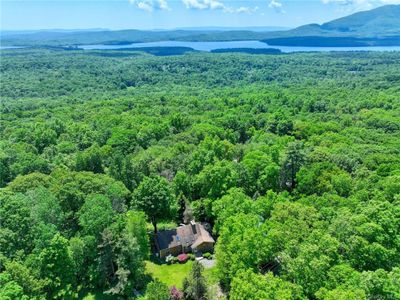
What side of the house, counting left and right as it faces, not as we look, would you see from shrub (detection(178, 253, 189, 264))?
front

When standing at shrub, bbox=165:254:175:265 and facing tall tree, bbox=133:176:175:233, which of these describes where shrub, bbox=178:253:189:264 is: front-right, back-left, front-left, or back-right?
back-right

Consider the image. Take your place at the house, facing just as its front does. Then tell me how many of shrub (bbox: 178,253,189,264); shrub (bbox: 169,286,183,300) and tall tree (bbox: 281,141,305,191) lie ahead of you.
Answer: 2

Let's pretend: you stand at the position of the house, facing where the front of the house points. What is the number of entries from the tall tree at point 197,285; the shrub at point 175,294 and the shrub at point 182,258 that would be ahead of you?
3

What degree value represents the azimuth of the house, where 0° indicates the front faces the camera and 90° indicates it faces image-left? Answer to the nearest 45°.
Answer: approximately 0°

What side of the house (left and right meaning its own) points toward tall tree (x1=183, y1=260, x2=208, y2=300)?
front

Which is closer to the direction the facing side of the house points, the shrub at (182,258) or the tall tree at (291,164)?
the shrub

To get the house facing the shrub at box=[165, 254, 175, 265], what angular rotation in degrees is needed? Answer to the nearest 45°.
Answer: approximately 45° to its right

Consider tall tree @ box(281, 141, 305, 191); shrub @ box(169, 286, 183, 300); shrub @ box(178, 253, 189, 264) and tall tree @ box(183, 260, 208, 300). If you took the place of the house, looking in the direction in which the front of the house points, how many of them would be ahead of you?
3

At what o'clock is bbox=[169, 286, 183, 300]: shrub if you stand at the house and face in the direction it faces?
The shrub is roughly at 12 o'clock from the house.

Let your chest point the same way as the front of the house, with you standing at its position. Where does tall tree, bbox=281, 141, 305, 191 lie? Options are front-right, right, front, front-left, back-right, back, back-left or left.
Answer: back-left
